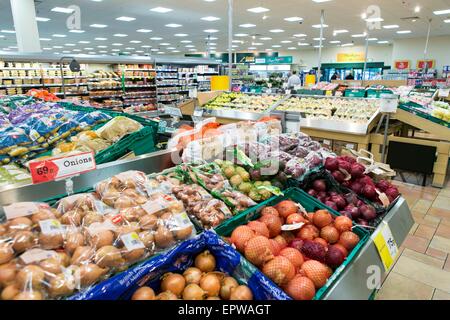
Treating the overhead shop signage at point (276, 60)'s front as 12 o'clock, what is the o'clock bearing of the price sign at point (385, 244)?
The price sign is roughly at 12 o'clock from the overhead shop signage.

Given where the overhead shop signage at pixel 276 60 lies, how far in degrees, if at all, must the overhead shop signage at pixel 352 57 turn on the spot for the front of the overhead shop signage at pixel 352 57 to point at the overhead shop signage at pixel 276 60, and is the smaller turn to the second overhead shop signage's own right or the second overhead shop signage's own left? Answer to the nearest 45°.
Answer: approximately 45° to the second overhead shop signage's own right

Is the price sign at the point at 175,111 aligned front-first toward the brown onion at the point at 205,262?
yes

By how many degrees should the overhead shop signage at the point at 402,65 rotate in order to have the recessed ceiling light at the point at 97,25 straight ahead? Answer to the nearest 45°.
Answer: approximately 45° to its right

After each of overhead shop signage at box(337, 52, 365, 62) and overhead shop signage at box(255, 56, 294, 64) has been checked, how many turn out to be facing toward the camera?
2

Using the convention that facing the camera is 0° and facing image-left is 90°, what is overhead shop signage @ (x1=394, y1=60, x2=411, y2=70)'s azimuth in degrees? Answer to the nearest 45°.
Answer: approximately 0°

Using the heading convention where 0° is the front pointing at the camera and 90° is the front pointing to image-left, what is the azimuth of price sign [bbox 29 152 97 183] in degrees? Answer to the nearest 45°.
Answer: approximately 0°
